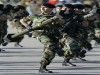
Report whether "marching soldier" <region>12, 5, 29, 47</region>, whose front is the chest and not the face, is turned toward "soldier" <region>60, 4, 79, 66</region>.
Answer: no

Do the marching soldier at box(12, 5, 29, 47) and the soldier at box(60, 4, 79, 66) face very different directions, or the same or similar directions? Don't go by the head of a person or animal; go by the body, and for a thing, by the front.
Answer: same or similar directions
